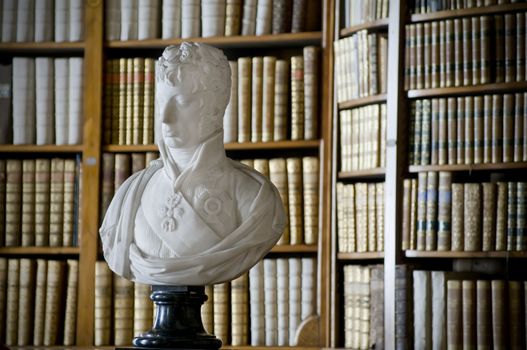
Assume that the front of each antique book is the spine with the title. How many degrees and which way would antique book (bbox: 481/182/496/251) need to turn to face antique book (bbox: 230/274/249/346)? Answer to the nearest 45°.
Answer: approximately 90° to its right

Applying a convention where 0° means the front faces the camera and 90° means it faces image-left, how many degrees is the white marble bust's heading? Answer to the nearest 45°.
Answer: approximately 45°

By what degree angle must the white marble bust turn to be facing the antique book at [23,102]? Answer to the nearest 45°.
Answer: approximately 90° to its right

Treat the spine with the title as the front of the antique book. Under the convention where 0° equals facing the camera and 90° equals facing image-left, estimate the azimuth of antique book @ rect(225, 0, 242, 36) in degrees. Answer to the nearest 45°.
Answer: approximately 0°

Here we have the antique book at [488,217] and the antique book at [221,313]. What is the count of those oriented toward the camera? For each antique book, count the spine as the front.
2

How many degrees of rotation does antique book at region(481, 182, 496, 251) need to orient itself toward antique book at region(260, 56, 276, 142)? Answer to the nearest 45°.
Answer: approximately 90° to its right

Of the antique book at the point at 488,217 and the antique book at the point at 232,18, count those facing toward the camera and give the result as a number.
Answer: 2
